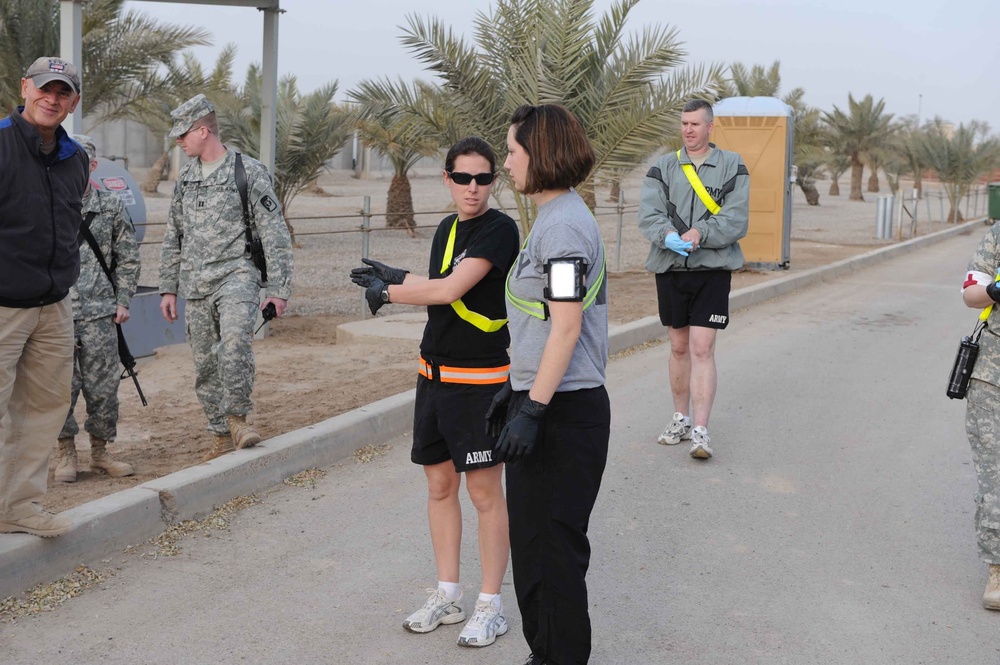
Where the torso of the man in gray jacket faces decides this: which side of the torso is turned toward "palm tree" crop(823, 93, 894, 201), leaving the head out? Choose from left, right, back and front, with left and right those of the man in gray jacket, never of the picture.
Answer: back

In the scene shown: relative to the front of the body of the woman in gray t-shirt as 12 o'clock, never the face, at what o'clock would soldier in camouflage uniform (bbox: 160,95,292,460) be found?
The soldier in camouflage uniform is roughly at 2 o'clock from the woman in gray t-shirt.

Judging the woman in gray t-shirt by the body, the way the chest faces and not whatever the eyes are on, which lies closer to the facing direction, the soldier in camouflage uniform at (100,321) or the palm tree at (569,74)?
the soldier in camouflage uniform

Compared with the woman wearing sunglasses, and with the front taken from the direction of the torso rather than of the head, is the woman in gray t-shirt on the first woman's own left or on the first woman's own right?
on the first woman's own left

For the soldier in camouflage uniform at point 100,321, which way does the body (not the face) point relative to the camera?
toward the camera

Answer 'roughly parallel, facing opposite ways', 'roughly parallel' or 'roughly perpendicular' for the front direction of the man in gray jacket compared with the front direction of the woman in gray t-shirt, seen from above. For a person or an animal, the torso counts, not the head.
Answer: roughly perpendicular

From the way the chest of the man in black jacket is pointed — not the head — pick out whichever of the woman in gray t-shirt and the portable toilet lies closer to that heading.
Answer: the woman in gray t-shirt

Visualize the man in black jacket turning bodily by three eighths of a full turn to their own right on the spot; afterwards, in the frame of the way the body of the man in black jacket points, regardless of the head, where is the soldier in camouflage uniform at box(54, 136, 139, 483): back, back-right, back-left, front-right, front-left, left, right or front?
right

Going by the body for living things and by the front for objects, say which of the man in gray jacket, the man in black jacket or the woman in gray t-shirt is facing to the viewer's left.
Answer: the woman in gray t-shirt

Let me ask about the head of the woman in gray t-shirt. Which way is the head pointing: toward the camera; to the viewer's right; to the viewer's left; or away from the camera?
to the viewer's left

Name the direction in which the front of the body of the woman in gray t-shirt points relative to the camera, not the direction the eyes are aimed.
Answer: to the viewer's left

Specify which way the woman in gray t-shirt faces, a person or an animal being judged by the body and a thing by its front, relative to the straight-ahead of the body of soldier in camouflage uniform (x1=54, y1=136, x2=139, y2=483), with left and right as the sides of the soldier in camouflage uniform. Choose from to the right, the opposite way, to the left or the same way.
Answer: to the right
